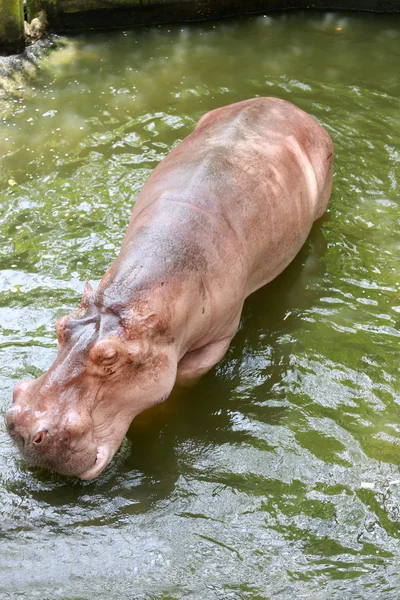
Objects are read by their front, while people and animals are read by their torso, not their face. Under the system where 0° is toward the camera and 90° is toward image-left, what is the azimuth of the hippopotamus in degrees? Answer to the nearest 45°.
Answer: approximately 45°
